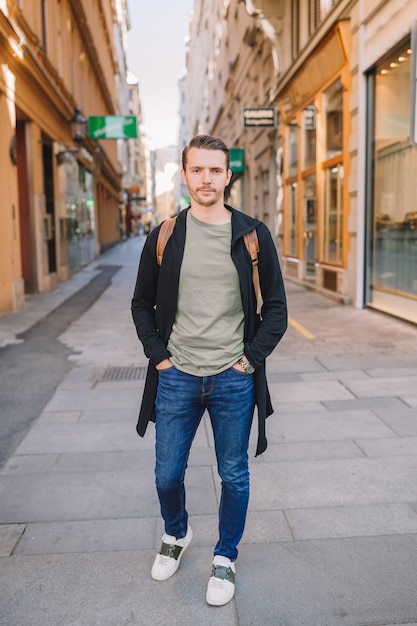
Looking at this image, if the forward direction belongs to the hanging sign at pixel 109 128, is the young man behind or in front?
in front

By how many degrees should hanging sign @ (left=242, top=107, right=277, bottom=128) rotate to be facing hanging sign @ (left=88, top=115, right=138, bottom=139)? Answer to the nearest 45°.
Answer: approximately 135° to its right

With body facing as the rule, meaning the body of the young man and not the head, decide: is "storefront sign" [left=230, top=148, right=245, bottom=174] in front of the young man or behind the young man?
behind

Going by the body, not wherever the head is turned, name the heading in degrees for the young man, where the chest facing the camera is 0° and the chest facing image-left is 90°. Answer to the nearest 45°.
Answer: approximately 0°

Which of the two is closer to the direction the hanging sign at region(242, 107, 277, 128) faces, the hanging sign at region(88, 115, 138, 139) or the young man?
the young man

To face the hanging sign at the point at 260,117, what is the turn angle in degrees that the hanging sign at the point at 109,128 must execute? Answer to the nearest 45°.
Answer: approximately 45° to its left

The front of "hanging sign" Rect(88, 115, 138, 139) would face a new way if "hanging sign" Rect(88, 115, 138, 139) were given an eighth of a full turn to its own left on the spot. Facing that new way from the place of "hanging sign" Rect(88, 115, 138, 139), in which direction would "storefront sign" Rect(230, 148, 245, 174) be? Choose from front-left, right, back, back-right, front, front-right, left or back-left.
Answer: left

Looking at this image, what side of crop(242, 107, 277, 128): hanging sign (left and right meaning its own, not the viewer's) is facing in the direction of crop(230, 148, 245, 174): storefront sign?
back

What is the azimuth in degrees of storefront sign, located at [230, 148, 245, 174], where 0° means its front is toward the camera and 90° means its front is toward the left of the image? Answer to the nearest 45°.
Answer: approximately 0°

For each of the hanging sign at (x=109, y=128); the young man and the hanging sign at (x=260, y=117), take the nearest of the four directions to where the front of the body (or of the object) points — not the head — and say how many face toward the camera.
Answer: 3
